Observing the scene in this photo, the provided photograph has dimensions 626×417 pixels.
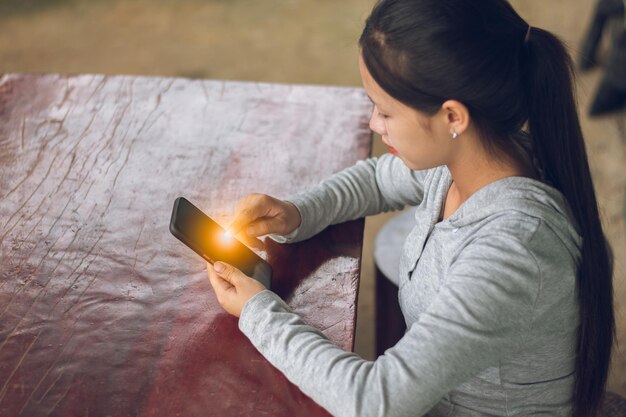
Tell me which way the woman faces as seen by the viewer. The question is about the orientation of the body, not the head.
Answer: to the viewer's left

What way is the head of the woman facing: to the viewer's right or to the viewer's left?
to the viewer's left
